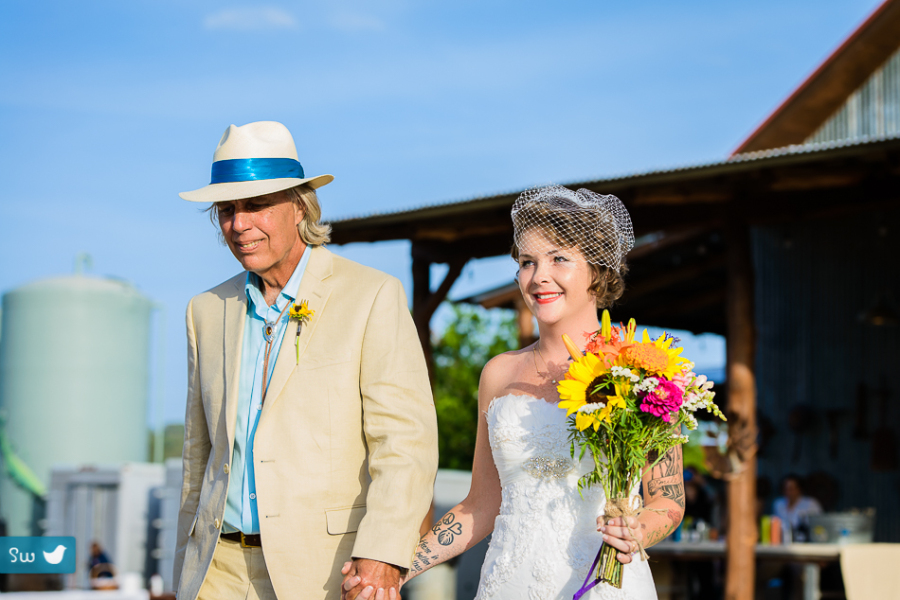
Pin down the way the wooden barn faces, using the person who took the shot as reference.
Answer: facing the viewer and to the left of the viewer

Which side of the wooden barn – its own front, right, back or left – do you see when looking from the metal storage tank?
right

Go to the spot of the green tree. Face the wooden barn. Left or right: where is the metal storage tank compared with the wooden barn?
right

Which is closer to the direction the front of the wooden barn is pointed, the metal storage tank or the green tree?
the metal storage tank

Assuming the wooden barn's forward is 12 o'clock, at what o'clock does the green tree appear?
The green tree is roughly at 4 o'clock from the wooden barn.

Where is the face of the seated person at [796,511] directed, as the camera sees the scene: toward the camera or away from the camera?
toward the camera
